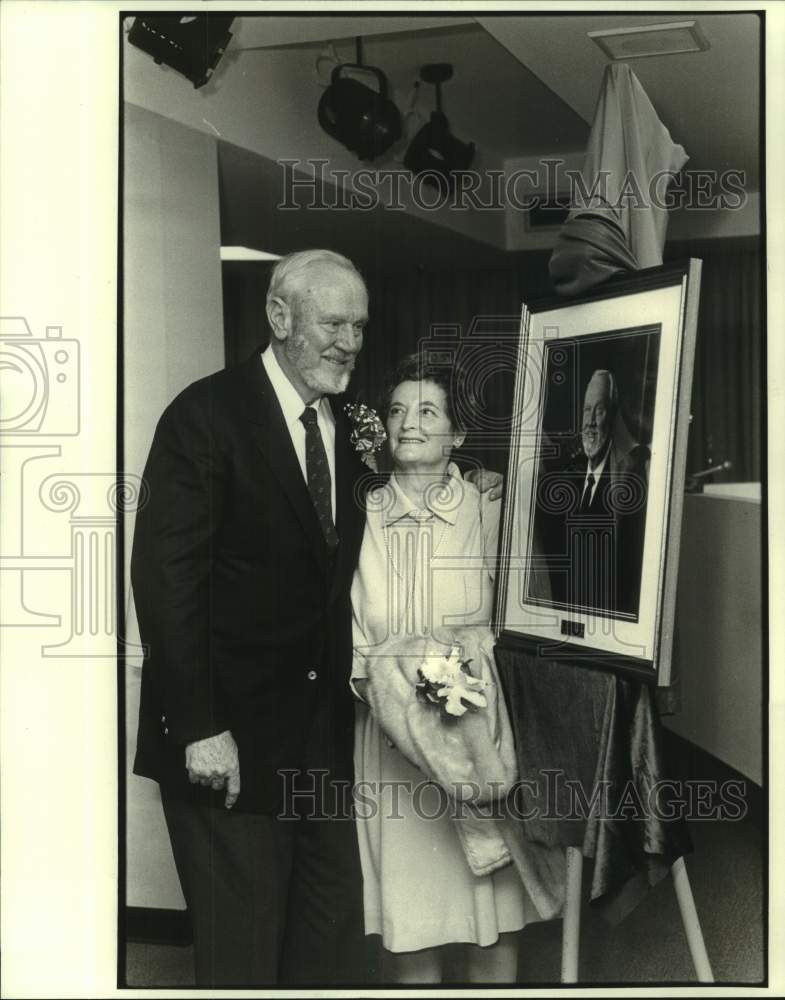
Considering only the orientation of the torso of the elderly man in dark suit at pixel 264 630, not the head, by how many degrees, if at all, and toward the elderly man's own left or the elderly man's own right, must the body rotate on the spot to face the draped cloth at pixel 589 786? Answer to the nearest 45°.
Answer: approximately 45° to the elderly man's own left

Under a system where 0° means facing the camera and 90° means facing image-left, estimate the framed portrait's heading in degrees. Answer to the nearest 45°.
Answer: approximately 45°

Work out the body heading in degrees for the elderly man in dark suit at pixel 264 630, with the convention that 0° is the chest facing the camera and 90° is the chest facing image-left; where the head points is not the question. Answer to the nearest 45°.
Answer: approximately 315°

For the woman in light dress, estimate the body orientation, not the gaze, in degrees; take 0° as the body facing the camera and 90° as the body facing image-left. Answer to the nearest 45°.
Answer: approximately 0°

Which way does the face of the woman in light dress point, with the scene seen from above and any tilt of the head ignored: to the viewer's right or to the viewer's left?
to the viewer's left

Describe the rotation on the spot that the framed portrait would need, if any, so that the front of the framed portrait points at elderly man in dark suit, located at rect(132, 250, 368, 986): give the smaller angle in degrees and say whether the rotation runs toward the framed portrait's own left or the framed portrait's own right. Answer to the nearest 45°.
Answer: approximately 45° to the framed portrait's own right
